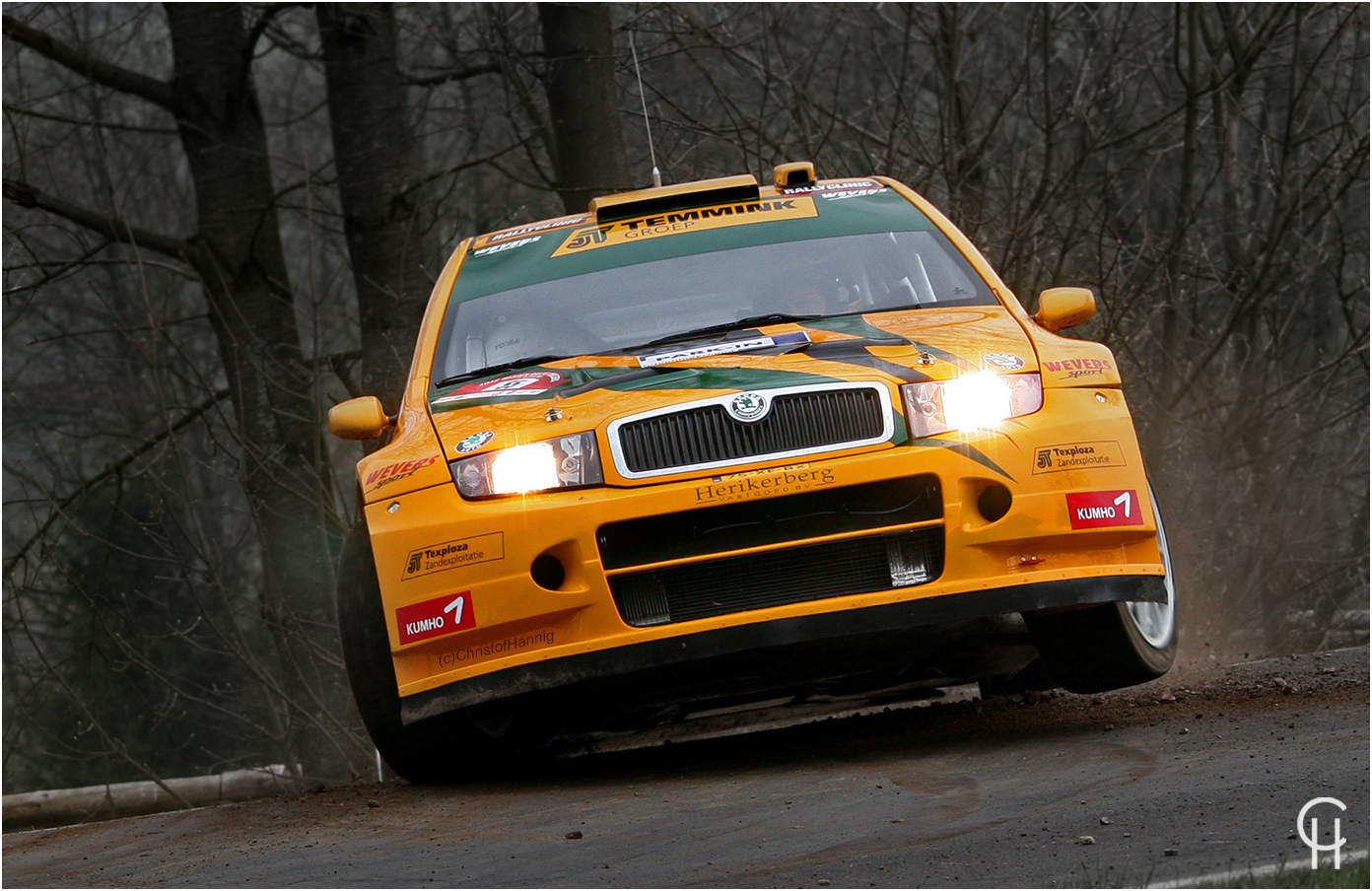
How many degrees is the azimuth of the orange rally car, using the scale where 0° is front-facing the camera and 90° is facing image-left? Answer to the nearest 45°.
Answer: approximately 0°

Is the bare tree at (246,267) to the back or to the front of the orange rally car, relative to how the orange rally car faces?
to the back
